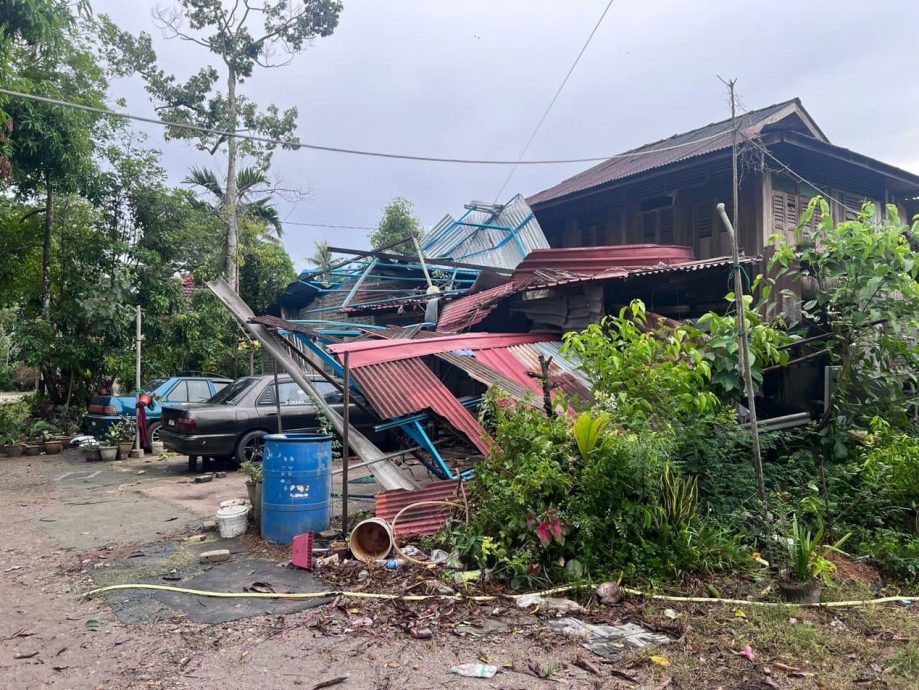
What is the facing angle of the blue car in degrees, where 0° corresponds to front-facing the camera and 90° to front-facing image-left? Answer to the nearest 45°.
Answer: approximately 225°

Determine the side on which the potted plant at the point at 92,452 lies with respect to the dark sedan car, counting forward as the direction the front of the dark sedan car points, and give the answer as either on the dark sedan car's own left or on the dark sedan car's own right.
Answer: on the dark sedan car's own left

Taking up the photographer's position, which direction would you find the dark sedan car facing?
facing away from the viewer and to the right of the viewer

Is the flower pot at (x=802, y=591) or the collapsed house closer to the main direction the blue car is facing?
the collapsed house

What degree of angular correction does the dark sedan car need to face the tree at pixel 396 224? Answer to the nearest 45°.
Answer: approximately 45° to its left

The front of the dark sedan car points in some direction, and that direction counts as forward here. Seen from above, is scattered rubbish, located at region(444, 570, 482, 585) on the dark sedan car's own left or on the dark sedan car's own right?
on the dark sedan car's own right

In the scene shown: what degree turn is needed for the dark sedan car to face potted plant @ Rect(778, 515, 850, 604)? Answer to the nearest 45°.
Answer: approximately 90° to its right
